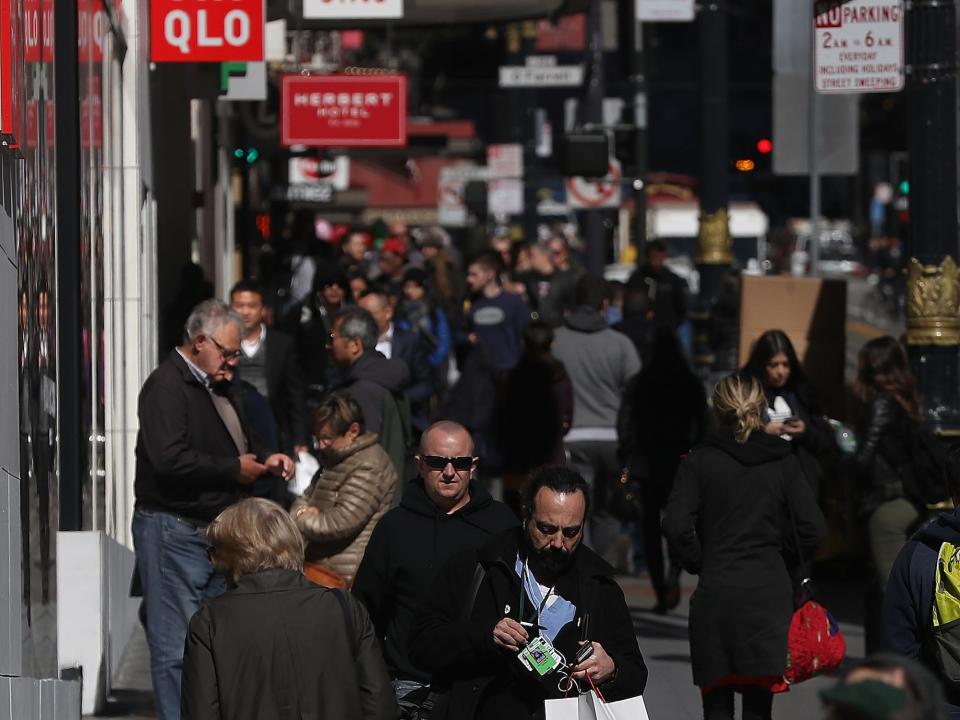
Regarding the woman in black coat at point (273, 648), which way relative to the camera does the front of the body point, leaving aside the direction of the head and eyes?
away from the camera

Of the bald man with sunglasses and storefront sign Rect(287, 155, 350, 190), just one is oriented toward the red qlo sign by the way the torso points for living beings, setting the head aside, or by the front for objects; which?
the storefront sign

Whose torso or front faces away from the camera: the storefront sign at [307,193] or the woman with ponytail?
the woman with ponytail

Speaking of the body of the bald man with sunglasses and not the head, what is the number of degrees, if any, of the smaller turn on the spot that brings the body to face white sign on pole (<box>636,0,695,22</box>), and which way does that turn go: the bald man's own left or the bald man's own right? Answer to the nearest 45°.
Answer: approximately 180°

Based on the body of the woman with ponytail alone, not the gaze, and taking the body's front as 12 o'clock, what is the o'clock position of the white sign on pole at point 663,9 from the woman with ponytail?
The white sign on pole is roughly at 12 o'clock from the woman with ponytail.

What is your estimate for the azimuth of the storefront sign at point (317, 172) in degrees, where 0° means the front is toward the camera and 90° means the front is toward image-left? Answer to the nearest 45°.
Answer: approximately 0°

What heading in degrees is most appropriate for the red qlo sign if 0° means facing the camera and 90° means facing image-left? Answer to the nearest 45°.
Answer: approximately 0°

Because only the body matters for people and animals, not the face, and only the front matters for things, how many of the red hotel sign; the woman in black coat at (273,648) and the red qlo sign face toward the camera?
2
